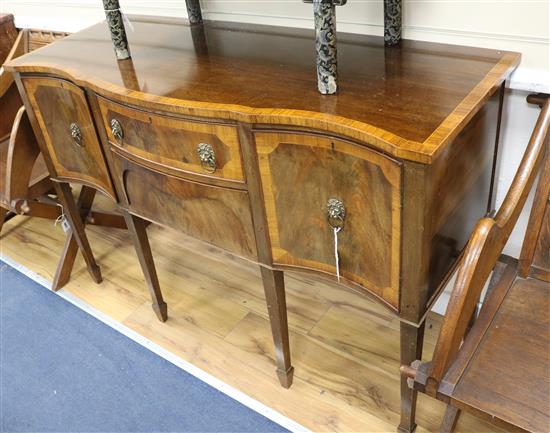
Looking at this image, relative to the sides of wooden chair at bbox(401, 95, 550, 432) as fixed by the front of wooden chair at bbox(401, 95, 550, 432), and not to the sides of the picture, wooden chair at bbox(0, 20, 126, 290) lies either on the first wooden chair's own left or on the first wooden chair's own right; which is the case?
on the first wooden chair's own right

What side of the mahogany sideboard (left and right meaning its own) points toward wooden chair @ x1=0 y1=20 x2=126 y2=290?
right

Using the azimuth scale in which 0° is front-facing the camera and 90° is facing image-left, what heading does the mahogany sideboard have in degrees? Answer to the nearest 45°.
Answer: approximately 45°

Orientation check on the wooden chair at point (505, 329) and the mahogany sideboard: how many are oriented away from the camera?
0

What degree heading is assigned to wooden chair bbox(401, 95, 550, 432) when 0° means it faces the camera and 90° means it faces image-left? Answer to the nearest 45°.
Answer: approximately 45°
